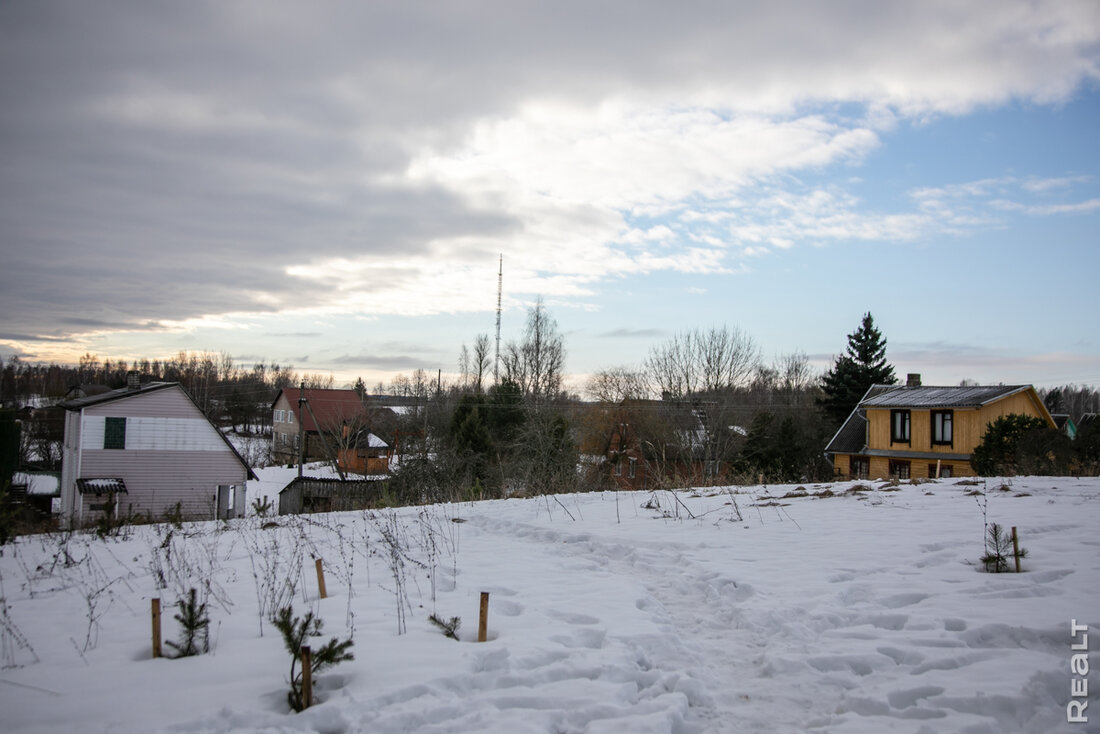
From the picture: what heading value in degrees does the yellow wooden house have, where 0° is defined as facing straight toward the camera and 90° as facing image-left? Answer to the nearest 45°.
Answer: approximately 0°

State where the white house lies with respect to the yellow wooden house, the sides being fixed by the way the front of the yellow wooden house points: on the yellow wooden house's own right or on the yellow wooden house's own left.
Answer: on the yellow wooden house's own right

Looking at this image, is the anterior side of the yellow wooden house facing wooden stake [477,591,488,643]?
yes

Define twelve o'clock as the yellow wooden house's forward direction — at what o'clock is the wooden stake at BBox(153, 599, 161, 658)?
The wooden stake is roughly at 12 o'clock from the yellow wooden house.

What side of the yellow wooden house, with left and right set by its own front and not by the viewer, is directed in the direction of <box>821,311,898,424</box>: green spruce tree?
back

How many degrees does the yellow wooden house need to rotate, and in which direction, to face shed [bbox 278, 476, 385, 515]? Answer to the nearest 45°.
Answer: approximately 45° to its right

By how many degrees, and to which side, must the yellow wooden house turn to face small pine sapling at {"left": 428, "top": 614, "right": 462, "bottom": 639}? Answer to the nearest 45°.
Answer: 0° — it already faces it

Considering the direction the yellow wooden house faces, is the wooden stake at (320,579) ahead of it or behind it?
ahead
